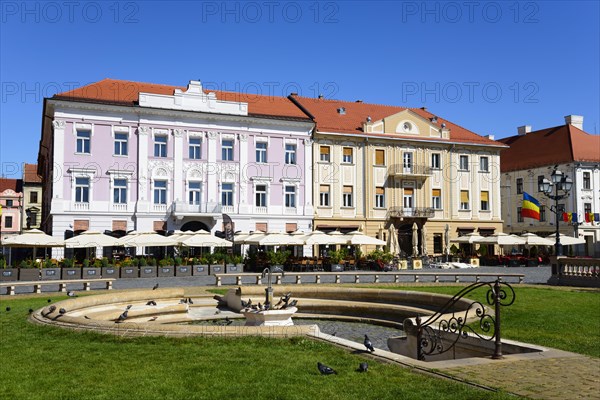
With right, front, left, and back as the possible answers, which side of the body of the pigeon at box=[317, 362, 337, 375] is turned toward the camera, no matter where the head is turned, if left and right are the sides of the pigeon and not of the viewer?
left

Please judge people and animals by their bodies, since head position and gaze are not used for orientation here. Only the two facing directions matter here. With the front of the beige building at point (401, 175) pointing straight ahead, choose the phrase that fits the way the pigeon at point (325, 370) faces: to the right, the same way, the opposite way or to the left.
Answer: to the right

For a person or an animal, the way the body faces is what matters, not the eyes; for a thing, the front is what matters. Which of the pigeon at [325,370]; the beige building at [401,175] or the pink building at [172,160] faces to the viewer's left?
the pigeon

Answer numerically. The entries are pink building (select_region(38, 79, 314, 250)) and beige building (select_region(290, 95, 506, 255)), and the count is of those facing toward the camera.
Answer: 2

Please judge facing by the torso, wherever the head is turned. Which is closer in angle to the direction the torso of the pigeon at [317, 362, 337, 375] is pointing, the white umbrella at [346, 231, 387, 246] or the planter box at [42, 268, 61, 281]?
the planter box

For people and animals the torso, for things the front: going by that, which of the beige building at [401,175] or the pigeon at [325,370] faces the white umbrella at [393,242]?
the beige building

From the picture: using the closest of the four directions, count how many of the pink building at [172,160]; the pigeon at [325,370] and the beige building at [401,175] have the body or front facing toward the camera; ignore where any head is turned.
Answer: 2

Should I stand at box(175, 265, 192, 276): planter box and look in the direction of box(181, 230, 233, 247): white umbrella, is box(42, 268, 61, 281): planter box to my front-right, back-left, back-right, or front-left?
back-left
